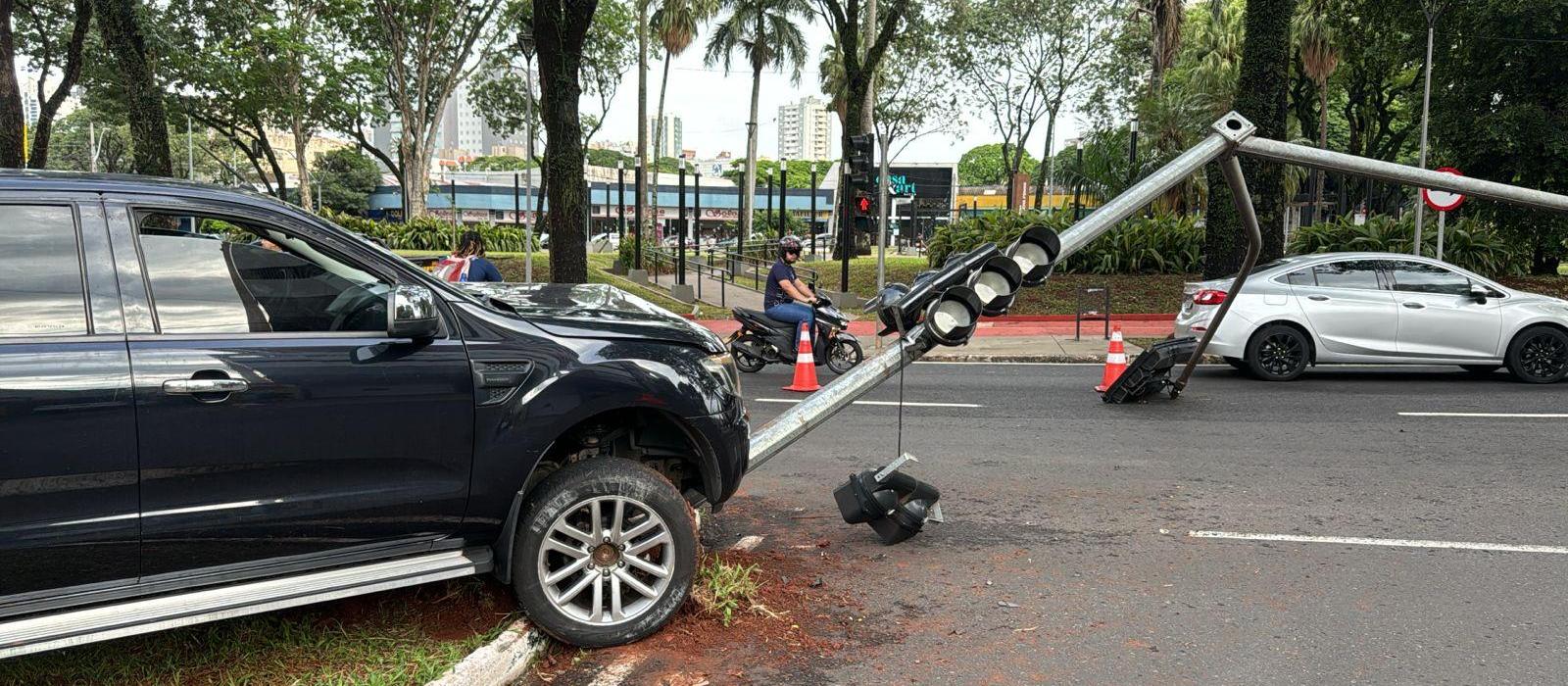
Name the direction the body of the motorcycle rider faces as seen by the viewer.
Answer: to the viewer's right

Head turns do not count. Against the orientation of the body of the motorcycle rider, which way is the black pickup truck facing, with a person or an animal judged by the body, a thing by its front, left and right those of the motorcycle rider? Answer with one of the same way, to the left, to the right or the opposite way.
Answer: the same way

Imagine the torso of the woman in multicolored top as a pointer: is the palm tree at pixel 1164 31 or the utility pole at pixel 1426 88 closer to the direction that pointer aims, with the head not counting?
the palm tree

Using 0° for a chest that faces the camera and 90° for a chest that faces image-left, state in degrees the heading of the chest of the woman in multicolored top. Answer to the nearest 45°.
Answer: approximately 180°

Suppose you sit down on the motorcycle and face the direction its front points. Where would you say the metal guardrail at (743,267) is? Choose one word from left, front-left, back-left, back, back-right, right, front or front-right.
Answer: left

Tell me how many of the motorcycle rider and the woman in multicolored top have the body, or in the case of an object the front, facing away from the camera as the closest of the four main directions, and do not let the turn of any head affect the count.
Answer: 1

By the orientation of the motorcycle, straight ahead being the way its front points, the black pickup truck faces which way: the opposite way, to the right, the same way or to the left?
the same way

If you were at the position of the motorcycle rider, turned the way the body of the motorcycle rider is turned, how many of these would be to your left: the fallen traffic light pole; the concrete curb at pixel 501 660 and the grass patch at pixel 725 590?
0

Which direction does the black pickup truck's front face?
to the viewer's right

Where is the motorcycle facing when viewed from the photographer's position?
facing to the right of the viewer

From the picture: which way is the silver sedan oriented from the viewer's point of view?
to the viewer's right

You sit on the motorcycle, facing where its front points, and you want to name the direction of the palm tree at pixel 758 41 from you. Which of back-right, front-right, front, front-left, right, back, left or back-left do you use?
left

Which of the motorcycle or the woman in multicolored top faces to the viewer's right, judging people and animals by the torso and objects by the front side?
the motorcycle

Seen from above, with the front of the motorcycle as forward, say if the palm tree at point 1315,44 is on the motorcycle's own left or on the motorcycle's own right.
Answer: on the motorcycle's own left

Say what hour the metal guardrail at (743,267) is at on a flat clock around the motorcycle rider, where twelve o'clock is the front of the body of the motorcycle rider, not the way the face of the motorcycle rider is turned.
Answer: The metal guardrail is roughly at 9 o'clock from the motorcycle rider.

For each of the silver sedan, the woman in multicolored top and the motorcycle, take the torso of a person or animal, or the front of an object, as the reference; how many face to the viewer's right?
2
